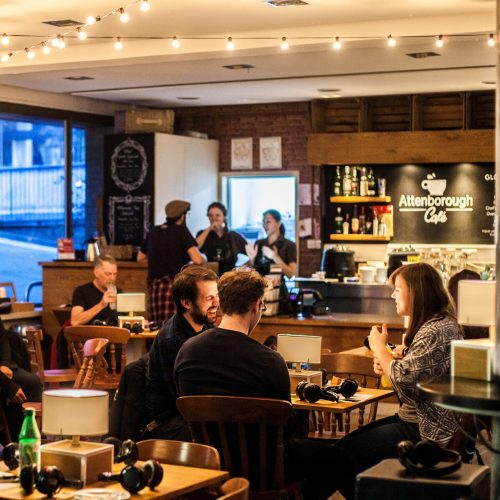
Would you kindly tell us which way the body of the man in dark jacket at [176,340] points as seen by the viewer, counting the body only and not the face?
to the viewer's right

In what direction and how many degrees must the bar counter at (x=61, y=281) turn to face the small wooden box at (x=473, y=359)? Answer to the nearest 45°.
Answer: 0° — it already faces it

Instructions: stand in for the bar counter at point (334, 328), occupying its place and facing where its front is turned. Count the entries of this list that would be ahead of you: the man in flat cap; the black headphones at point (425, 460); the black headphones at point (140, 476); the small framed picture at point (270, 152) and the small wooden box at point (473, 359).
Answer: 3

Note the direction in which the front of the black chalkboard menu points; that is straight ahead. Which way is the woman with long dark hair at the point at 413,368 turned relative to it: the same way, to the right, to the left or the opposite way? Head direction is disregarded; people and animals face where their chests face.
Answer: to the right

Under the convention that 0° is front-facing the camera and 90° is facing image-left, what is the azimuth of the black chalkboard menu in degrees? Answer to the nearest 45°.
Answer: approximately 0°

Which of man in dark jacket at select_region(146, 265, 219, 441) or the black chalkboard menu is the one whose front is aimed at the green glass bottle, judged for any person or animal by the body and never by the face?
the black chalkboard menu
